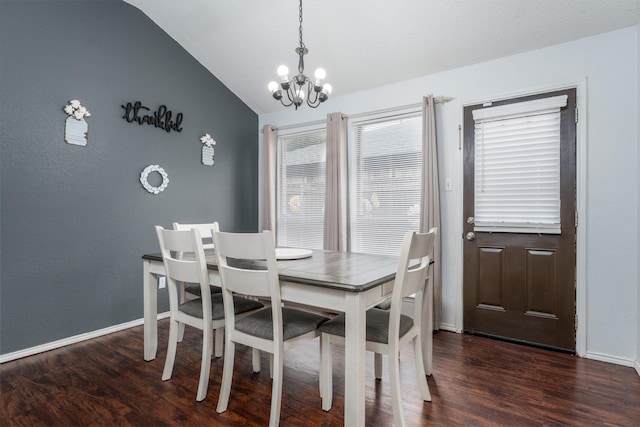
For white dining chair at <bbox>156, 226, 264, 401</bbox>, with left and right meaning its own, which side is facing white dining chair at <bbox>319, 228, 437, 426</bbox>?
right

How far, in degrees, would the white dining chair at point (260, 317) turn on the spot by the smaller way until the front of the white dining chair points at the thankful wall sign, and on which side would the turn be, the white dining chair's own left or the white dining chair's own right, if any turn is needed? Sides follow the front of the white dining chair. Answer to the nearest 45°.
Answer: approximately 90° to the white dining chair's own left

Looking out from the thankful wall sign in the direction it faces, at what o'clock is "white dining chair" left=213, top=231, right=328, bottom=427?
The white dining chair is roughly at 1 o'clock from the thankful wall sign.

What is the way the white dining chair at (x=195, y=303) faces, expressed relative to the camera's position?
facing away from the viewer and to the right of the viewer

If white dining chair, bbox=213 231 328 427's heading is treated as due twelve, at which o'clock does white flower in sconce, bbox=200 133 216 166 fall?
The white flower in sconce is roughly at 10 o'clock from the white dining chair.

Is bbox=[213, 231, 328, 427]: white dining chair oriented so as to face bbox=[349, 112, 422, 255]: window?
yes

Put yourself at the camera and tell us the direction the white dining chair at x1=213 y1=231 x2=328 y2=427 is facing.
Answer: facing away from the viewer and to the right of the viewer

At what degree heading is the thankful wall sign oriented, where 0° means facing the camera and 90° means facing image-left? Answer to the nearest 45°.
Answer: approximately 315°

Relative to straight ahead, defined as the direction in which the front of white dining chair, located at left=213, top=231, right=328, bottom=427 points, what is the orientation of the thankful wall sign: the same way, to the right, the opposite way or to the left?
to the right
